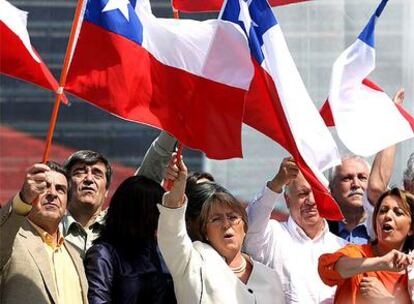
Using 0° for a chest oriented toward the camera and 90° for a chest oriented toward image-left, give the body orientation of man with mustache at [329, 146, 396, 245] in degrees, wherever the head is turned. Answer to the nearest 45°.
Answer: approximately 0°

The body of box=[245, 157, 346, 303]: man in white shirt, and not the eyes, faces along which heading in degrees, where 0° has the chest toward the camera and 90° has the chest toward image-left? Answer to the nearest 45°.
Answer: approximately 315°

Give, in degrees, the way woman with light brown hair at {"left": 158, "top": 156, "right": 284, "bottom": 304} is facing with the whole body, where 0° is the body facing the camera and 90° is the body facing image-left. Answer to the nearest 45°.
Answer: approximately 315°

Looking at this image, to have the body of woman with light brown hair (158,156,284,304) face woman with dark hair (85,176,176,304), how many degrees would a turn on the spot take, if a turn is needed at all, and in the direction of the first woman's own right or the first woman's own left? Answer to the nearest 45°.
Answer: approximately 135° to the first woman's own right

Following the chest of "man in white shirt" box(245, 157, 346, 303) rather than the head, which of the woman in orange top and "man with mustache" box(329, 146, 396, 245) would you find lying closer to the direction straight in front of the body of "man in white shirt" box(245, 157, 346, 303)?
the woman in orange top

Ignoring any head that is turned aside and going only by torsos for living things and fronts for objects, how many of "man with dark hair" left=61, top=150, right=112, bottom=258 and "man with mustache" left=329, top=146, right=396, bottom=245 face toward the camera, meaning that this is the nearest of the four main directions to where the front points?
2

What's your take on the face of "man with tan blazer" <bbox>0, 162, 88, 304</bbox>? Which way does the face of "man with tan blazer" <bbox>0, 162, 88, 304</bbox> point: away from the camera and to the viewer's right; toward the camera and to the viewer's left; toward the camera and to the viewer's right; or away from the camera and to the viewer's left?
toward the camera and to the viewer's right

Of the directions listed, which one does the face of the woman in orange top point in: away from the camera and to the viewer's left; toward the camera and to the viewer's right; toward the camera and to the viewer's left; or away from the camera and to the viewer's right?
toward the camera and to the viewer's left
